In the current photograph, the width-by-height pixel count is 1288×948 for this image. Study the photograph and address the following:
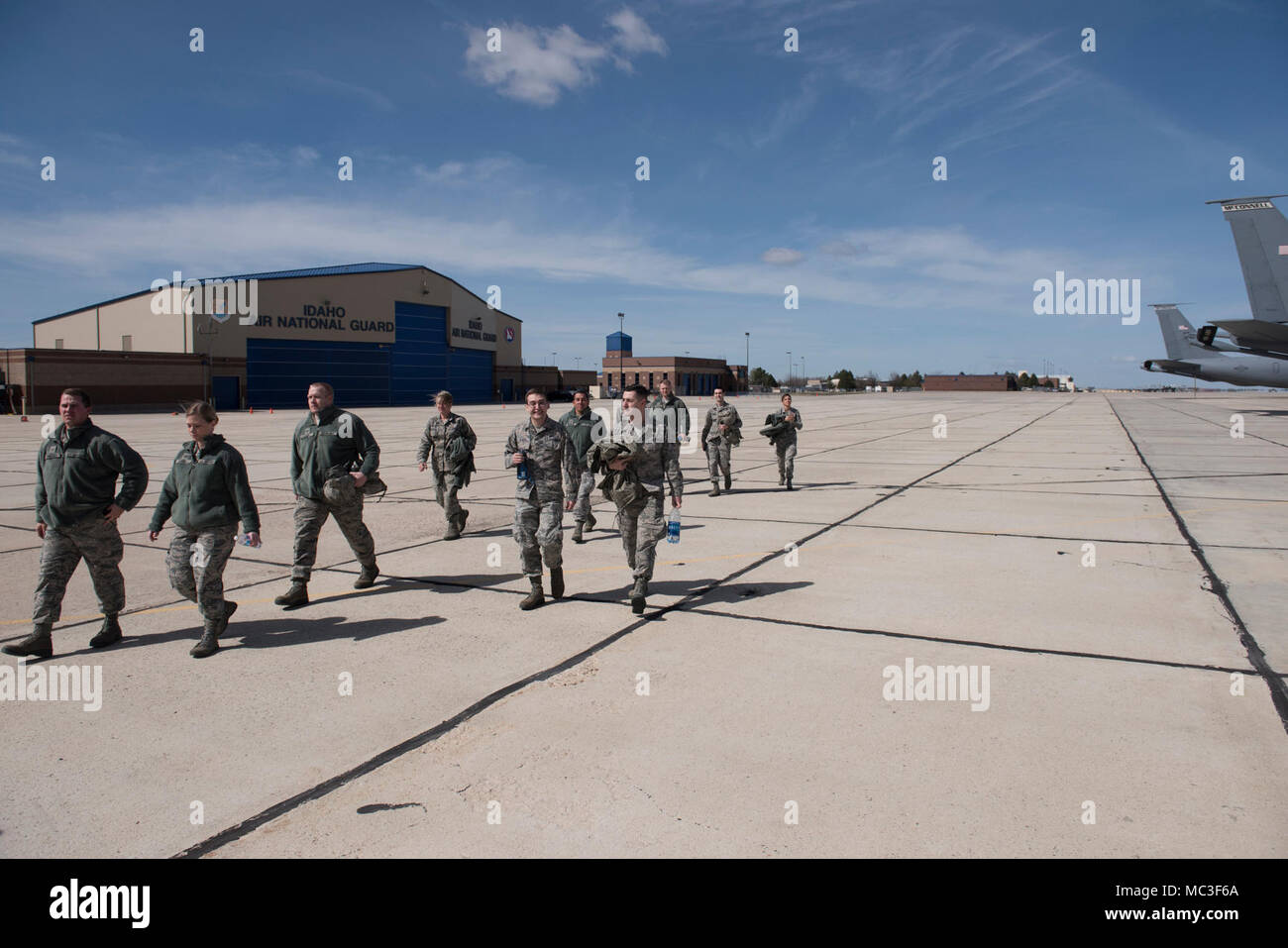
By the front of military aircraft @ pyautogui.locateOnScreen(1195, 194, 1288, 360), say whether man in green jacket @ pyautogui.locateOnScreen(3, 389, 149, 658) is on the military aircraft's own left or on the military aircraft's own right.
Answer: on the military aircraft's own right

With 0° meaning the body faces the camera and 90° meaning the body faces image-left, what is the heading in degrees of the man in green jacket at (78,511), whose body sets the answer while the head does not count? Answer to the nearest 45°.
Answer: approximately 45°

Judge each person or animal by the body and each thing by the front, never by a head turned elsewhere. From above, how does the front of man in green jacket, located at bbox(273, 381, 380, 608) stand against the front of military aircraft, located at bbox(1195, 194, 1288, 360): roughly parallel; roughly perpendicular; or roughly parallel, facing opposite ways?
roughly perpendicular

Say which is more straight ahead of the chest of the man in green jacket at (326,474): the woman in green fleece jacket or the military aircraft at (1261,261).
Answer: the woman in green fleece jacket

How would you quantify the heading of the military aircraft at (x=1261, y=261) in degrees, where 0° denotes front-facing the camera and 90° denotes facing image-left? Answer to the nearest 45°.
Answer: approximately 270°

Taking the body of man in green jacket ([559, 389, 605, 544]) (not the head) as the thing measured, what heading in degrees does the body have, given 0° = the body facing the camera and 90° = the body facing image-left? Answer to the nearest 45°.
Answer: approximately 0°

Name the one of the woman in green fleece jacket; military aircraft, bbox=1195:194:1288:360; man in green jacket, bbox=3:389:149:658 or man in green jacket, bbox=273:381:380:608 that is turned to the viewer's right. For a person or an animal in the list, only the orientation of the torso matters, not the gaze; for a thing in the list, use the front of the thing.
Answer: the military aircraft

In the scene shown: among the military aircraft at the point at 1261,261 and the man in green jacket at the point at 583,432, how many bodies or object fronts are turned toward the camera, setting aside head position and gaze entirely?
1
